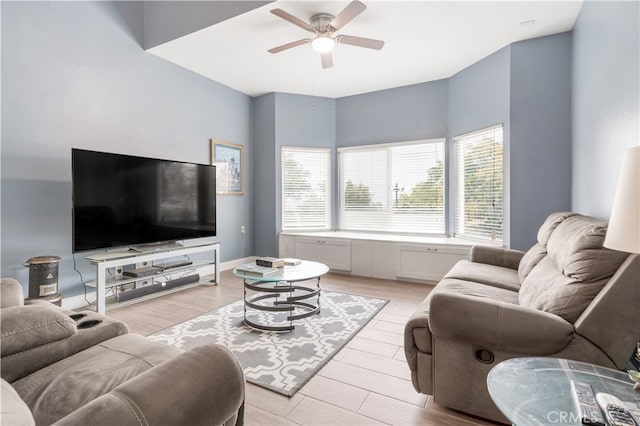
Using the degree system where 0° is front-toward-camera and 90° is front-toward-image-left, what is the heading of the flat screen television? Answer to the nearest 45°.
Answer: approximately 315°

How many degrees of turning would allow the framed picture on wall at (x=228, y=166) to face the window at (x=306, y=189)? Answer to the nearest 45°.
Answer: approximately 45° to its left

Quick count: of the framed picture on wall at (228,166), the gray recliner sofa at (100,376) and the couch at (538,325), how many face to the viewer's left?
1

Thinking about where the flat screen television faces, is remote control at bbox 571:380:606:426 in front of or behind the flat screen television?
in front

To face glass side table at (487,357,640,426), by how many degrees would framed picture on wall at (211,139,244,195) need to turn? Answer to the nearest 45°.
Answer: approximately 45° to its right

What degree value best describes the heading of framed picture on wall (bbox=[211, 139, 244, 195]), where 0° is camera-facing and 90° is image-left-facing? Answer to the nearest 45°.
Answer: approximately 315°

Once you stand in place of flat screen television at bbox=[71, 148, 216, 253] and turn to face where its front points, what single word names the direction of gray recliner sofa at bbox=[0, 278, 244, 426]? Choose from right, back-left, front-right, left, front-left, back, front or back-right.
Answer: front-right
